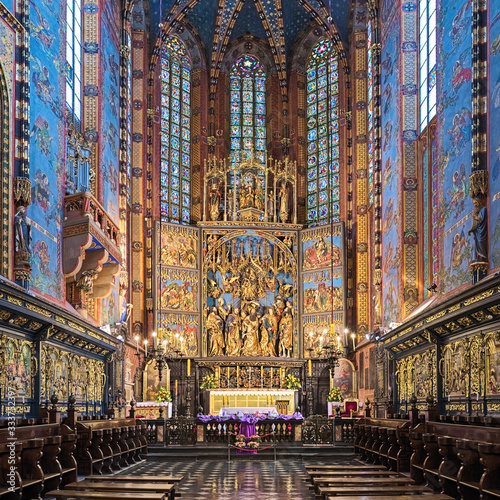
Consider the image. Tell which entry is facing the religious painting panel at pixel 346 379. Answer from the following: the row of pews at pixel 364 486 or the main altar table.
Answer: the row of pews

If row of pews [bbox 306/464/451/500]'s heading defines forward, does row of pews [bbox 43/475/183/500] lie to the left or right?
on its left

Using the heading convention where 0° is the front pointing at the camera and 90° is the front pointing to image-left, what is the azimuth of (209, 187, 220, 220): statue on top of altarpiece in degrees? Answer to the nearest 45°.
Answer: approximately 0°

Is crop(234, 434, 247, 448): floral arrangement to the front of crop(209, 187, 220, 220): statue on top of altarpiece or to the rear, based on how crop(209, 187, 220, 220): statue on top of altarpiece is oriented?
to the front

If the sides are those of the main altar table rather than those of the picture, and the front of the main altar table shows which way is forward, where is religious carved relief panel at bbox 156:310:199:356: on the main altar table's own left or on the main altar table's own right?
on the main altar table's own right

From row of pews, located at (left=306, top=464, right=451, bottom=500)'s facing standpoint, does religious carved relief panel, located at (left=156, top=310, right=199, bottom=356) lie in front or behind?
in front

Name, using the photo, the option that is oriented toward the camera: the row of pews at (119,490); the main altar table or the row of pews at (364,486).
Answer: the main altar table

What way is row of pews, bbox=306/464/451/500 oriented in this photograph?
away from the camera

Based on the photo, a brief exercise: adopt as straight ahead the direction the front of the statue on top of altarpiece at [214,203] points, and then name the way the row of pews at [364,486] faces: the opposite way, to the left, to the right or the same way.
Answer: the opposite way
